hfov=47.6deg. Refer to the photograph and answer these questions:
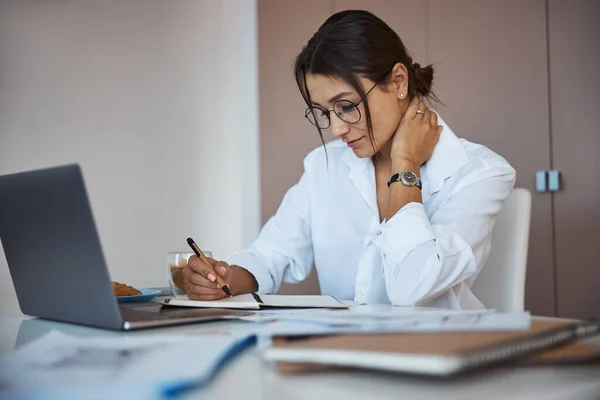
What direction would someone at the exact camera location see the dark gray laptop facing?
facing away from the viewer and to the right of the viewer

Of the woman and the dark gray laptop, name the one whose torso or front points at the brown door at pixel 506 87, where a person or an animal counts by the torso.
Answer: the dark gray laptop

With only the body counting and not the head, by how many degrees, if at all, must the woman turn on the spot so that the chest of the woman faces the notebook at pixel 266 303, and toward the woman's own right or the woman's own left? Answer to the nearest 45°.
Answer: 0° — they already face it

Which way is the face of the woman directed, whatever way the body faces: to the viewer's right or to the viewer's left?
to the viewer's left

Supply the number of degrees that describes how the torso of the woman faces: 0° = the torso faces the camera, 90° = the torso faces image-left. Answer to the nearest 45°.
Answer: approximately 45°

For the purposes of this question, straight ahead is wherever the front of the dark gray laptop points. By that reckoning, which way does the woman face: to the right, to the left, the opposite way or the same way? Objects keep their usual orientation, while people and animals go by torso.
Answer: the opposite way

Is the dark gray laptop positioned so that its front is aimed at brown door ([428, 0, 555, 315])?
yes

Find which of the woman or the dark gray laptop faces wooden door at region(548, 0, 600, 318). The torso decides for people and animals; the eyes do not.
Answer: the dark gray laptop

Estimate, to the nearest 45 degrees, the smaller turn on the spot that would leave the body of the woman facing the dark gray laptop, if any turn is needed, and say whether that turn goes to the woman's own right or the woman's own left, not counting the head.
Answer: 0° — they already face it

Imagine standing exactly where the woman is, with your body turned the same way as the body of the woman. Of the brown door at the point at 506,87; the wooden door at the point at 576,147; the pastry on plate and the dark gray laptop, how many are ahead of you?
2

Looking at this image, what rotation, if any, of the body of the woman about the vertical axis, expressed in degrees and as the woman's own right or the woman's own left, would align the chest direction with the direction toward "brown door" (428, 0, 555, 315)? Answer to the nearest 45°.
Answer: approximately 180°

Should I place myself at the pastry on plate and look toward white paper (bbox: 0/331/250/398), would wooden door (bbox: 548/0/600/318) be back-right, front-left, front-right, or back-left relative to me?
back-left
